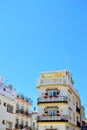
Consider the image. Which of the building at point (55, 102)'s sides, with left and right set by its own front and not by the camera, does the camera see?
front
